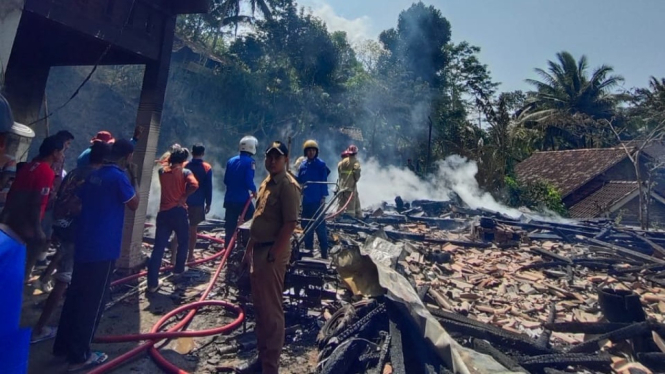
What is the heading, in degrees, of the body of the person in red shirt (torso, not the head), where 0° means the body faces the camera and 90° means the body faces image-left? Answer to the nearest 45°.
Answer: approximately 225°

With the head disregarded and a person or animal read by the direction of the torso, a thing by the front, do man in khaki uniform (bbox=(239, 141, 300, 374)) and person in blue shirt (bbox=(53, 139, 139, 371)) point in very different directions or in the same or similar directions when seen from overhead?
very different directions

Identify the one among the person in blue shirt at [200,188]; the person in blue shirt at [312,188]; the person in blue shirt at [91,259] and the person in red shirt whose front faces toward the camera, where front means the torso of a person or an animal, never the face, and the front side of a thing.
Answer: the person in blue shirt at [312,188]

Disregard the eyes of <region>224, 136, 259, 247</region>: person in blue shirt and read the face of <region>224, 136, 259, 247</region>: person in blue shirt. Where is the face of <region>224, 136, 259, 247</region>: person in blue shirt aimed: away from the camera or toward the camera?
away from the camera

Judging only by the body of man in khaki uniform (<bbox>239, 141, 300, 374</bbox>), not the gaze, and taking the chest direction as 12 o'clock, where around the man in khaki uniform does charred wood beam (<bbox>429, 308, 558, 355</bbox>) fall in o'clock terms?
The charred wood beam is roughly at 7 o'clock from the man in khaki uniform.

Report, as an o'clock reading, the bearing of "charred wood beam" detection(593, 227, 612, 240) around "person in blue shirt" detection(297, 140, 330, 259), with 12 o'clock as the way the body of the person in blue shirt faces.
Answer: The charred wood beam is roughly at 8 o'clock from the person in blue shirt.

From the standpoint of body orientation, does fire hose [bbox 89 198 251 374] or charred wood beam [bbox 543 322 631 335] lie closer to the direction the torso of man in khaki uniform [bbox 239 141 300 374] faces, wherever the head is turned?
the fire hose

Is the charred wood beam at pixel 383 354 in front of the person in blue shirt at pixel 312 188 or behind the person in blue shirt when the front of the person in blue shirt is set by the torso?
in front

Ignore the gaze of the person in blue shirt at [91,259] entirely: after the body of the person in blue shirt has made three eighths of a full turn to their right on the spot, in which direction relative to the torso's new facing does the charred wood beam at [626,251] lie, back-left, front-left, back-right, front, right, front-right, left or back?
left
